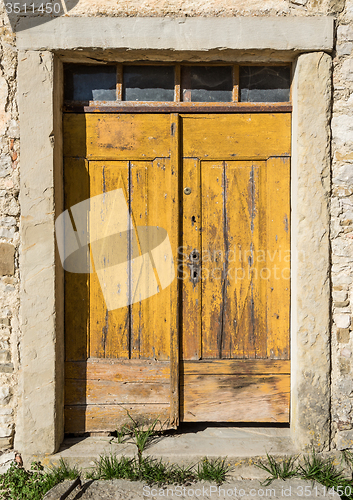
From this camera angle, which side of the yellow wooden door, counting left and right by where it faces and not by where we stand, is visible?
front
